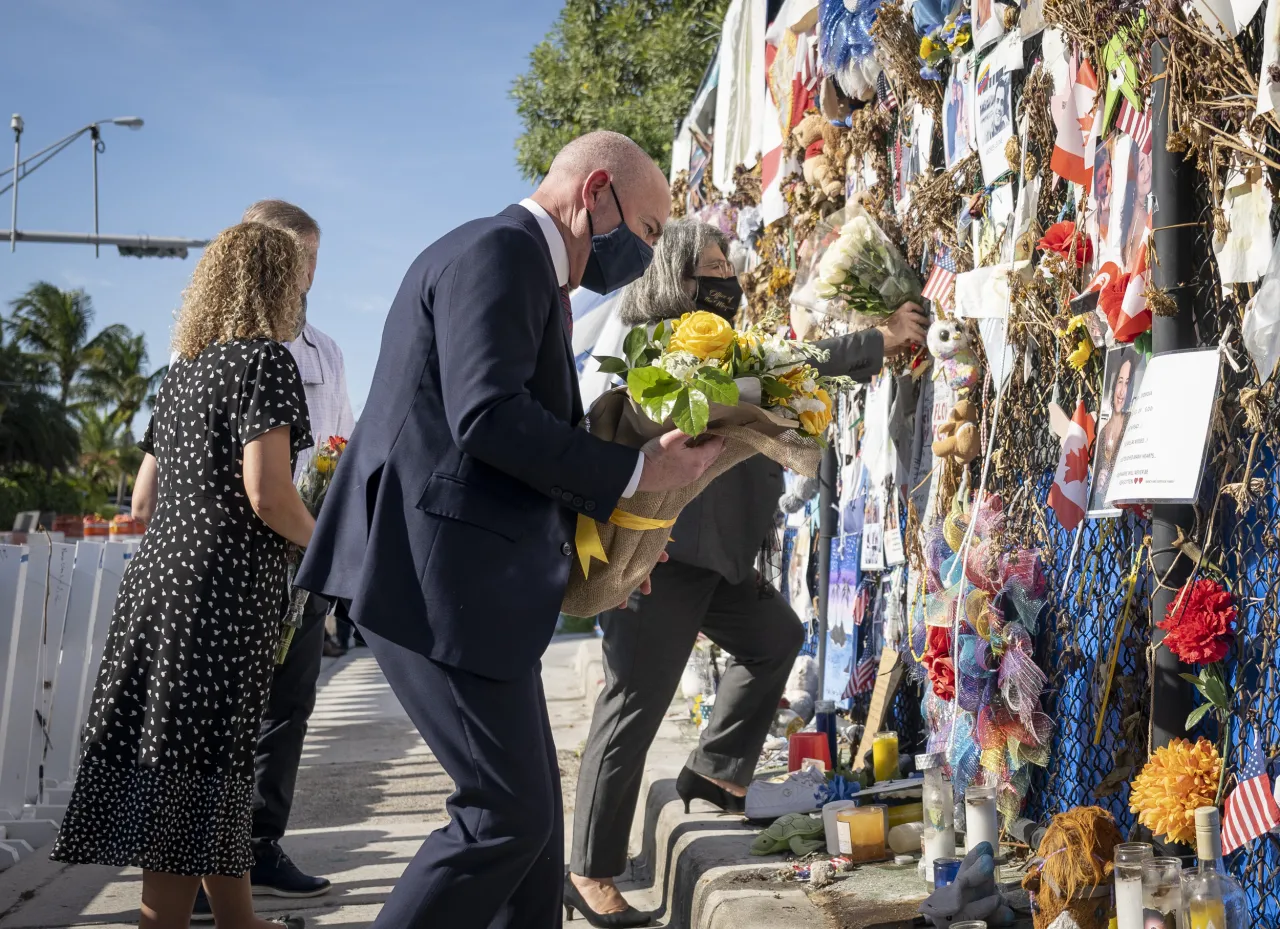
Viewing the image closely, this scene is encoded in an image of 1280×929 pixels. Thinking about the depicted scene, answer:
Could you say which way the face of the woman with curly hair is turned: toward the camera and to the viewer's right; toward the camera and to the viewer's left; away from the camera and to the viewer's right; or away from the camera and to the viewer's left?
away from the camera and to the viewer's right

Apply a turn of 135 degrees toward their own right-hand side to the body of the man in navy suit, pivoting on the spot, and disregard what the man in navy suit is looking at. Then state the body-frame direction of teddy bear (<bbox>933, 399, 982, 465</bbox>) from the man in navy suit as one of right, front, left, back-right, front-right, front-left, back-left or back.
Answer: back

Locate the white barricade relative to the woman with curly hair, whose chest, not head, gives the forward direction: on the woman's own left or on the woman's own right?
on the woman's own left

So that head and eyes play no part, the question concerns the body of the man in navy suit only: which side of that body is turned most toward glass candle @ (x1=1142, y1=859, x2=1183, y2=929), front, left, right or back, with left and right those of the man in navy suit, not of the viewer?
front

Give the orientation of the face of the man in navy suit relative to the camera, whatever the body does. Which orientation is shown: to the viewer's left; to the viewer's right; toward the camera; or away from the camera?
to the viewer's right

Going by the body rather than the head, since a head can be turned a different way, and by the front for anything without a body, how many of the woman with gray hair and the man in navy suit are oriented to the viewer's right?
2

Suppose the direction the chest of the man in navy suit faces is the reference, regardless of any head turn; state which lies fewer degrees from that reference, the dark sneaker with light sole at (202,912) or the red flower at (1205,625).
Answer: the red flower

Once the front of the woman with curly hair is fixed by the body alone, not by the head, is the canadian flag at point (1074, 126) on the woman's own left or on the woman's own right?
on the woman's own right

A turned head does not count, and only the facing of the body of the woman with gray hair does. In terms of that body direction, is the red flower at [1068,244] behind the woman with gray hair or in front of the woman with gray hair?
in front

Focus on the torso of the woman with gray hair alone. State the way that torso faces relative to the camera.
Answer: to the viewer's right

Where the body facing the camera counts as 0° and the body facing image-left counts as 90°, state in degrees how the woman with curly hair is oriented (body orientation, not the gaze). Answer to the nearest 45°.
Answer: approximately 225°

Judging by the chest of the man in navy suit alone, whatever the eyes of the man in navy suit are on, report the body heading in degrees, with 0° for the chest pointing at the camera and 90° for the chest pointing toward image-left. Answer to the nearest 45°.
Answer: approximately 270°
